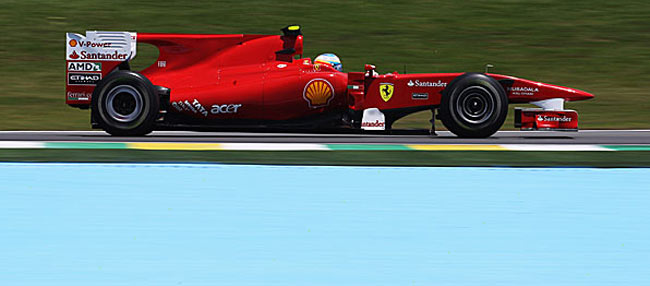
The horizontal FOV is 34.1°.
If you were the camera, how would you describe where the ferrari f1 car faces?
facing to the right of the viewer
